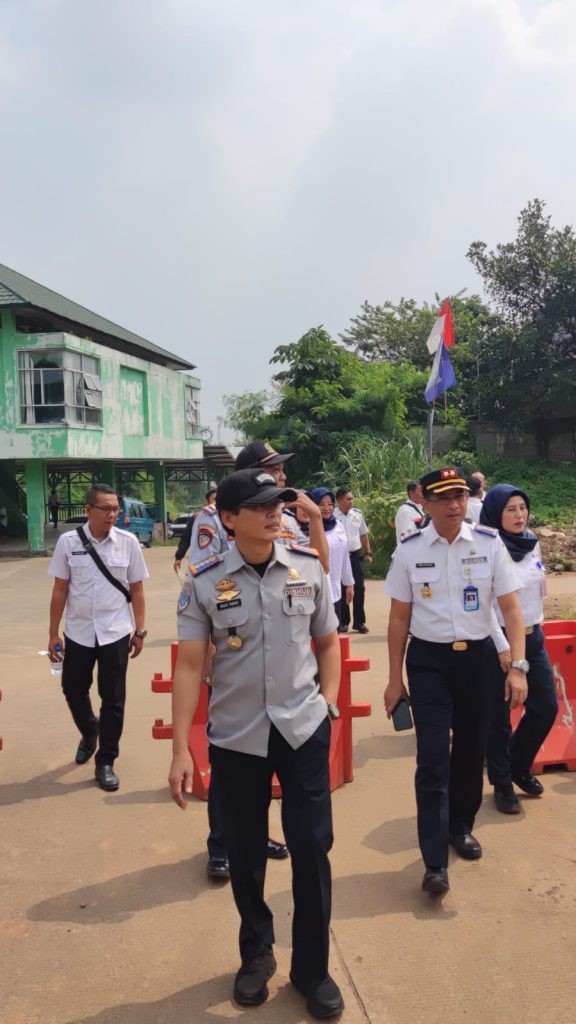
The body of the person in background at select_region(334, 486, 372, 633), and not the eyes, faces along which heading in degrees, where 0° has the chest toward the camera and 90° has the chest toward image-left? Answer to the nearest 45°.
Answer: approximately 0°

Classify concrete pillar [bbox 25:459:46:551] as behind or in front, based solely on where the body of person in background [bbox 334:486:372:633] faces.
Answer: behind

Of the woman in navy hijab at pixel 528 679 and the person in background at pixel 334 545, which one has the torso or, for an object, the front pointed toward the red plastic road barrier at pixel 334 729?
the person in background

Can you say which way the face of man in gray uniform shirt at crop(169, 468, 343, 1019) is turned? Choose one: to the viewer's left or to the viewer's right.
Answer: to the viewer's right

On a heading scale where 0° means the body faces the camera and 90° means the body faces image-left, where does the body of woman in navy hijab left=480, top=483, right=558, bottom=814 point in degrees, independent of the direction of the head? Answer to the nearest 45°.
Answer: approximately 315°

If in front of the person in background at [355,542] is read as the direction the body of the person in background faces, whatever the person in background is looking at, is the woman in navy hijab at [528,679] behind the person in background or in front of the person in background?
in front
